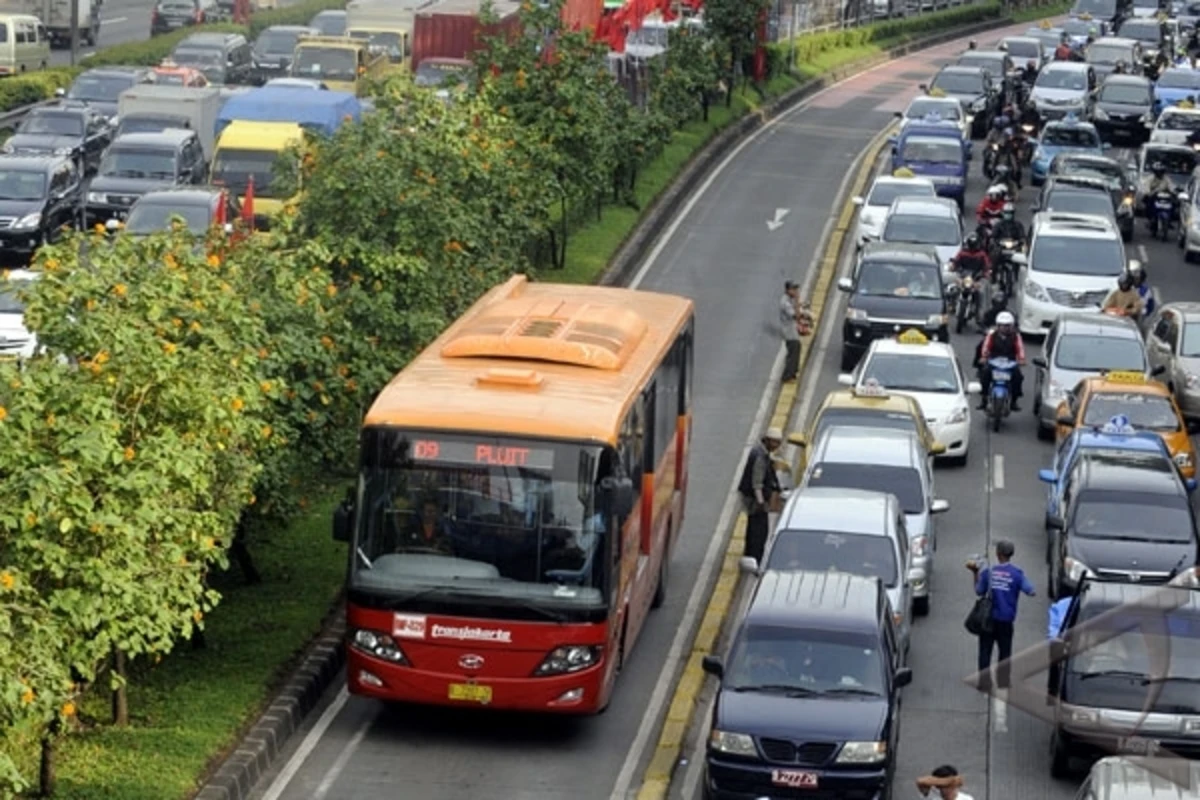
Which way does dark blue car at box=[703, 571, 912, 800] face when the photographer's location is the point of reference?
facing the viewer

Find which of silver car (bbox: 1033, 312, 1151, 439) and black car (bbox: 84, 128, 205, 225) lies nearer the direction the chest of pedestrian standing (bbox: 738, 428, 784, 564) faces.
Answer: the silver car

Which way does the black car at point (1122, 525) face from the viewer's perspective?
toward the camera

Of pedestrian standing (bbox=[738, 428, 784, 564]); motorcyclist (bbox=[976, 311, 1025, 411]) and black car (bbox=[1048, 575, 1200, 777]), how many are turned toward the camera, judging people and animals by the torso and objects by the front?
2

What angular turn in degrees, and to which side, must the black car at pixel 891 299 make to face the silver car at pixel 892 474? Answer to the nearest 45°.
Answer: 0° — it already faces it

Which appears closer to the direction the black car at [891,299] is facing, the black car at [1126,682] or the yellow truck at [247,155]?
the black car

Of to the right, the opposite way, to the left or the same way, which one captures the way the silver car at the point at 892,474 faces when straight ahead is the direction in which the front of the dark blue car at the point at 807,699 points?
the same way

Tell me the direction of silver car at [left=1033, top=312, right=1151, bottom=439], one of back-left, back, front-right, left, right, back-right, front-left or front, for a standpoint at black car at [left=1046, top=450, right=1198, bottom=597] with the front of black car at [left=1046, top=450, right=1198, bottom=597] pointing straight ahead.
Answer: back

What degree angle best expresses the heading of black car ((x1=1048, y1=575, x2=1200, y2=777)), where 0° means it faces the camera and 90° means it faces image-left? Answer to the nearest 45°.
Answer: approximately 0°

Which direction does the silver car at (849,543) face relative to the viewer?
toward the camera

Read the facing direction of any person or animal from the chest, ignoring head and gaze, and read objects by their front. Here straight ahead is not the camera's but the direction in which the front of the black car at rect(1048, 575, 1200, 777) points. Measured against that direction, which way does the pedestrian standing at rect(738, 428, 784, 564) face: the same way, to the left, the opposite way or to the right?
to the left

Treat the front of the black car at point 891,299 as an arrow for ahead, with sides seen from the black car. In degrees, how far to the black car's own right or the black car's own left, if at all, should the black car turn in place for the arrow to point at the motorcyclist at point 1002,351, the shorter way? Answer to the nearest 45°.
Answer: approximately 45° to the black car's own left

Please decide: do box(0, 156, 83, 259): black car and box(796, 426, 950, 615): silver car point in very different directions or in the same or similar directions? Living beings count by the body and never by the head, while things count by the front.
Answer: same or similar directions

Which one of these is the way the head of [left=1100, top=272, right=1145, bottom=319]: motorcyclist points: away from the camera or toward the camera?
toward the camera

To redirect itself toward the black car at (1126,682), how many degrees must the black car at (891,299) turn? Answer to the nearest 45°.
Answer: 0° — it already faces it

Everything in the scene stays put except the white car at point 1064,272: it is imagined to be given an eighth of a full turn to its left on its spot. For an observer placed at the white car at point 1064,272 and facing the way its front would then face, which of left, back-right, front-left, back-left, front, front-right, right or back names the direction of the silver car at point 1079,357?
front-right

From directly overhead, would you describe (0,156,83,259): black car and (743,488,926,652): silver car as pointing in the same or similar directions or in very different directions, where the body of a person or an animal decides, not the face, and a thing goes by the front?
same or similar directions

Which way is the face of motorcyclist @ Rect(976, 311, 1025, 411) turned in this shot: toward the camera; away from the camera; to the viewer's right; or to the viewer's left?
toward the camera

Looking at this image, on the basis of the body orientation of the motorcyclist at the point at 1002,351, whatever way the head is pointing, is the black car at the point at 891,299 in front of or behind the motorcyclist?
behind
